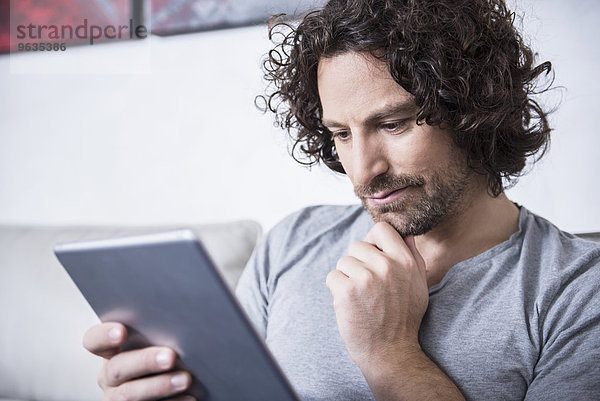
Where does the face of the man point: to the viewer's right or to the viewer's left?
to the viewer's left

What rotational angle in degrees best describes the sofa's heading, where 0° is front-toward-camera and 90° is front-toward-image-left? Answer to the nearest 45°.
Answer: approximately 0°
